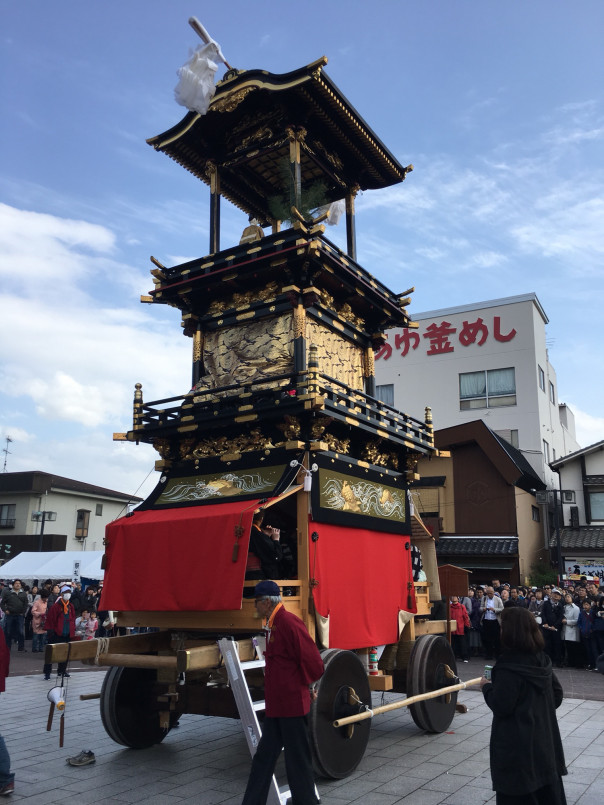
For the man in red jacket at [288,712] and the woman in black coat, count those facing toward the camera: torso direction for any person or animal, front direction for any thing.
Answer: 0

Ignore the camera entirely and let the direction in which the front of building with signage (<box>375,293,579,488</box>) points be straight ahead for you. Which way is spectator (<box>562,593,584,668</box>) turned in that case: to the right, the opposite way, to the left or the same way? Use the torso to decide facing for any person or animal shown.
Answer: the same way

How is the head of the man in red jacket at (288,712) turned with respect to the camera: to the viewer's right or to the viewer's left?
to the viewer's left

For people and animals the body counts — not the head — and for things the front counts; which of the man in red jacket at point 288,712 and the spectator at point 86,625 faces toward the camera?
the spectator

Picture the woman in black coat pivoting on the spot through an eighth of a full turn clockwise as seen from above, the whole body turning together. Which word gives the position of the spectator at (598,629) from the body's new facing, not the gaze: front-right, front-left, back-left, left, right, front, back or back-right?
front

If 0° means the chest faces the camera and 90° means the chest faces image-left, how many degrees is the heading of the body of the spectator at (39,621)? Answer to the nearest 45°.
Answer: approximately 315°

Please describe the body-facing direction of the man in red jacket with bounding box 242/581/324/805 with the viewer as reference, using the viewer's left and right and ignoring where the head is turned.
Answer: facing to the left of the viewer

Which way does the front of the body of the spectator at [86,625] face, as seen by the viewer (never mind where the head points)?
toward the camera

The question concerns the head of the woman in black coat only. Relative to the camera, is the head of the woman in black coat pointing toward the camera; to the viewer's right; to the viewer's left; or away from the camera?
away from the camera

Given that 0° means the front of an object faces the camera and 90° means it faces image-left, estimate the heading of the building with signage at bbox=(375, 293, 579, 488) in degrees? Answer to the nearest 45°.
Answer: approximately 45°

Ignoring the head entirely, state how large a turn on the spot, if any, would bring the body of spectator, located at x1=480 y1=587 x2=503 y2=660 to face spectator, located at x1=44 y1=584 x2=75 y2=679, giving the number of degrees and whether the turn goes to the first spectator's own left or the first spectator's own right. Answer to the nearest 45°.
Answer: approximately 45° to the first spectator's own right

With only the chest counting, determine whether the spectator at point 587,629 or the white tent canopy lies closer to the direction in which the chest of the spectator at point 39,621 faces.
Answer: the spectator

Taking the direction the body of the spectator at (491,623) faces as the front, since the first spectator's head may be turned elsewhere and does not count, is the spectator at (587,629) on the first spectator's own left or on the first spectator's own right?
on the first spectator's own left

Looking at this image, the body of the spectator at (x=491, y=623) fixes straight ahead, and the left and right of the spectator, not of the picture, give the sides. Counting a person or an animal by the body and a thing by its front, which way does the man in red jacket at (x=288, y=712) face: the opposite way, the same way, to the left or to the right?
to the right

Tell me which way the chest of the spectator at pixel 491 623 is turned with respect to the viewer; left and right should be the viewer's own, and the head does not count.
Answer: facing the viewer

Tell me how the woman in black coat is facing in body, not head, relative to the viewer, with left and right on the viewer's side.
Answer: facing away from the viewer and to the left of the viewer

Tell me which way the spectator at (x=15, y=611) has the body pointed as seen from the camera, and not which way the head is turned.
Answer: toward the camera
